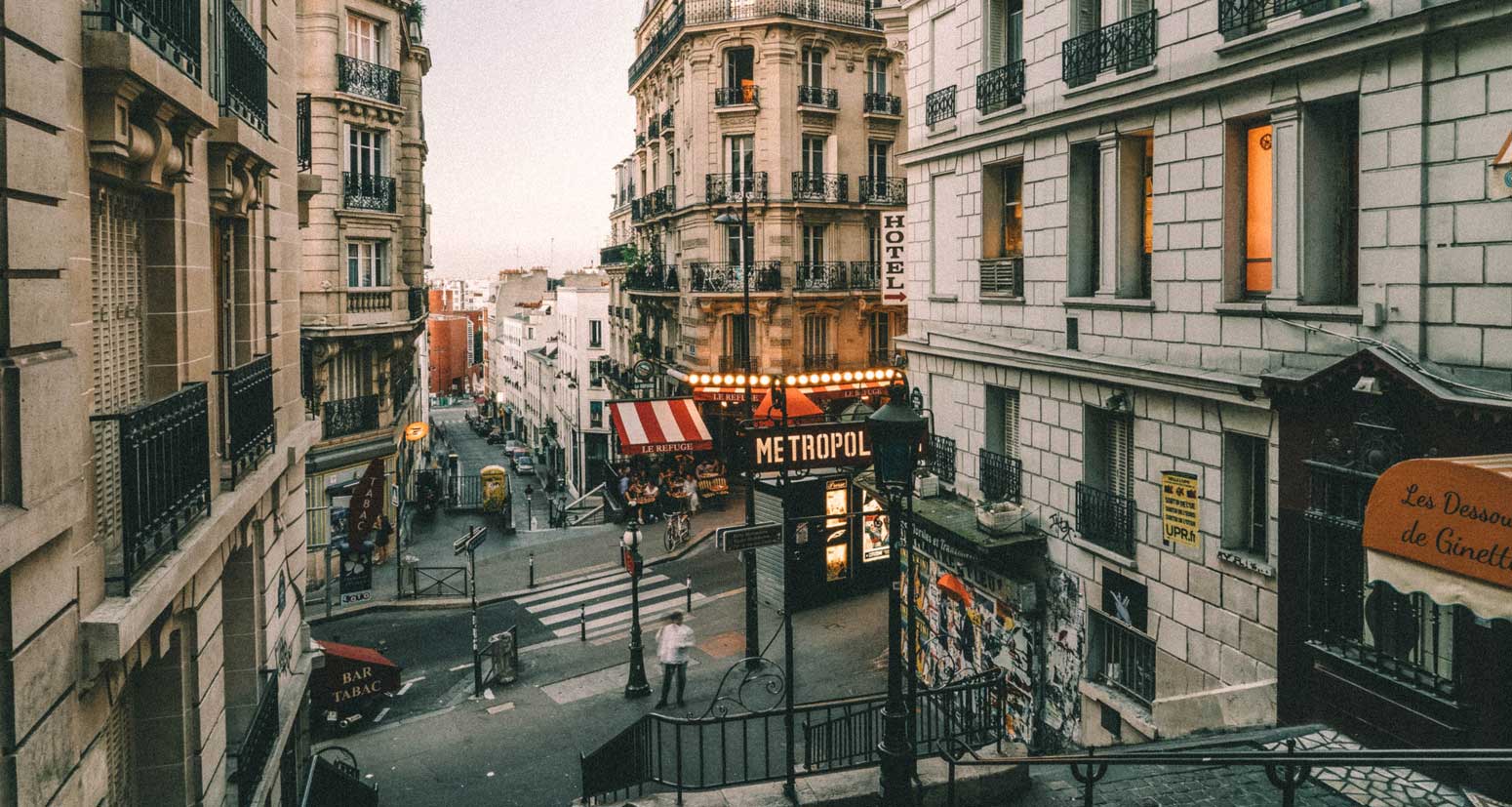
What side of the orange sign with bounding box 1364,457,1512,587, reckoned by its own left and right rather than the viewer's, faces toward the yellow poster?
right

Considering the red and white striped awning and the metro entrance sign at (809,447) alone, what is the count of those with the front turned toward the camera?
2

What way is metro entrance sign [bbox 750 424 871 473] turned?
toward the camera

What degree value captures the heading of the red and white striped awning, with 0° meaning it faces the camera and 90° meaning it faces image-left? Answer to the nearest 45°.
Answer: approximately 0°

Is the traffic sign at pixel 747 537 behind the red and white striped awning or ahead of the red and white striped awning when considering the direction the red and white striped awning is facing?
ahead

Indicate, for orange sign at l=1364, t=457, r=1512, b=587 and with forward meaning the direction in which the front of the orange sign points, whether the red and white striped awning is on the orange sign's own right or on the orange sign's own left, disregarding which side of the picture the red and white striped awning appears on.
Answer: on the orange sign's own right

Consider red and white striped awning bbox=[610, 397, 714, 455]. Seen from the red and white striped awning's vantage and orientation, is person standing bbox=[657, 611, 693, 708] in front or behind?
in front

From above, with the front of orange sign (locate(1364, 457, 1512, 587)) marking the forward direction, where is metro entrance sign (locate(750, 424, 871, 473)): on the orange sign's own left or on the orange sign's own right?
on the orange sign's own right

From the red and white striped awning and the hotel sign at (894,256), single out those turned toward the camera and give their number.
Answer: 2

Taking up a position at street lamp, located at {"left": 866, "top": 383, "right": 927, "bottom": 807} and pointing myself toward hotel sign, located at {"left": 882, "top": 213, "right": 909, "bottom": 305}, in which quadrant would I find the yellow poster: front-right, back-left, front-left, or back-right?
front-right

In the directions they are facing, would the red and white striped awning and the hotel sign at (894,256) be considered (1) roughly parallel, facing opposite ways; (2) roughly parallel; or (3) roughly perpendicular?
roughly parallel

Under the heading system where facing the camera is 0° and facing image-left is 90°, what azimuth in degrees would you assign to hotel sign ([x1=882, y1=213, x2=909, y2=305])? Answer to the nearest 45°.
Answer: approximately 0°

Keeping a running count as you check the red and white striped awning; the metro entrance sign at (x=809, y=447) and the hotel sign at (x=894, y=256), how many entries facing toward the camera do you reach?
3
